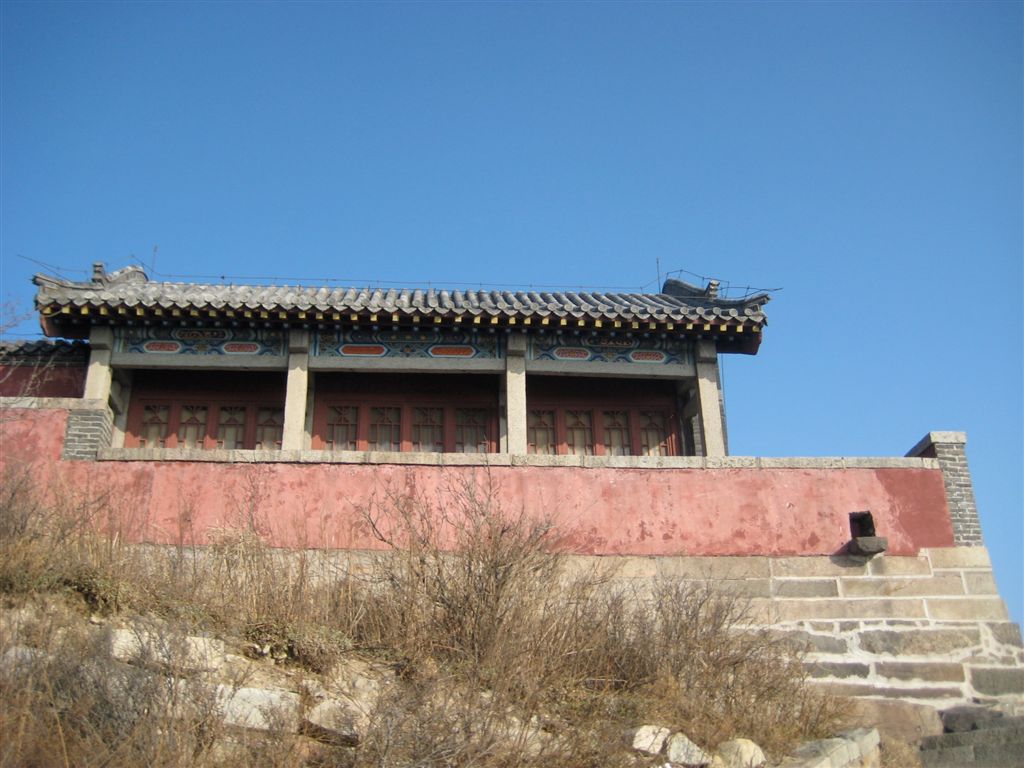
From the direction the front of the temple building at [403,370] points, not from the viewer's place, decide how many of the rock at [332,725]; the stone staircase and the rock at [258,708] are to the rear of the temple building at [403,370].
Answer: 0

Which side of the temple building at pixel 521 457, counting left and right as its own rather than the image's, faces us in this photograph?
front

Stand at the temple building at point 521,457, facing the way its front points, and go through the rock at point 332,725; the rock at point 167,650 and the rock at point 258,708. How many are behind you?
0

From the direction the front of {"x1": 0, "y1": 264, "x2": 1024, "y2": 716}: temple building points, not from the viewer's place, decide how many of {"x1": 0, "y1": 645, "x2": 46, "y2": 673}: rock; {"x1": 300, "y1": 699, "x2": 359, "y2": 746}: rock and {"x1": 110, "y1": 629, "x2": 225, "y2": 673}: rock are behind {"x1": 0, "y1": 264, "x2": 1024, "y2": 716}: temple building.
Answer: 0

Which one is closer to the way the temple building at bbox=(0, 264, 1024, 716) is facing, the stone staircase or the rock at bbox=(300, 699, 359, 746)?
the rock

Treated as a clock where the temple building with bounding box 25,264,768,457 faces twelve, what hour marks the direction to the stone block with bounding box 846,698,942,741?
The stone block is roughly at 10 o'clock from the temple building.

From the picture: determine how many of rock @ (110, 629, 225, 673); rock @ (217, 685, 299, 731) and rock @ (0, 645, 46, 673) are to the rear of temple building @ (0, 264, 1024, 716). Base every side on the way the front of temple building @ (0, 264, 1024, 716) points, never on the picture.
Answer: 0

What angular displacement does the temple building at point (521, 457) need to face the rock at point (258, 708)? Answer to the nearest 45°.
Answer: approximately 45° to its right

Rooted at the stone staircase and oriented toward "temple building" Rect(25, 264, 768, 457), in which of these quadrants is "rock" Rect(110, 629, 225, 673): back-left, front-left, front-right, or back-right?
front-left

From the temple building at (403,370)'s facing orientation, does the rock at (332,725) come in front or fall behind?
in front

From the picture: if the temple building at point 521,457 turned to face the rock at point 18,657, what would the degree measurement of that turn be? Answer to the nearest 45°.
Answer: approximately 45° to its right
